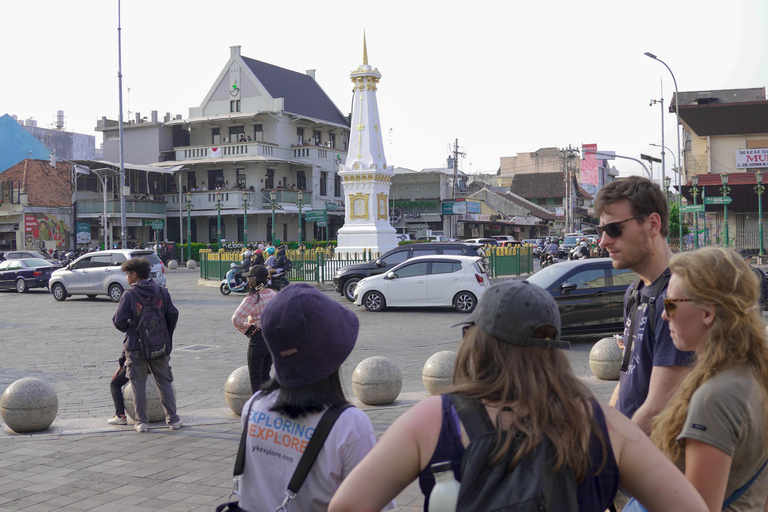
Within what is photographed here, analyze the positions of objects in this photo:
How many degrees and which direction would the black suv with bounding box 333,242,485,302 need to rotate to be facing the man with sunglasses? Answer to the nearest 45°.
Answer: approximately 90° to its left

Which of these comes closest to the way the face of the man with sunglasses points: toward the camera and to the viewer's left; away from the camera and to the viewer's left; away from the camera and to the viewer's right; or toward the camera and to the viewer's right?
toward the camera and to the viewer's left

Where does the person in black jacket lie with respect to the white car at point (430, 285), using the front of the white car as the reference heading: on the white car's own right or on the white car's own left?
on the white car's own left

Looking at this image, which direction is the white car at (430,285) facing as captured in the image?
to the viewer's left

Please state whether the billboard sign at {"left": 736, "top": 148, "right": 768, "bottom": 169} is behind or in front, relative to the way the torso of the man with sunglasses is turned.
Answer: behind

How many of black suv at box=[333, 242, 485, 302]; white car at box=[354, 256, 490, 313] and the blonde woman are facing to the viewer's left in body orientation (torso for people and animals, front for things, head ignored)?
3

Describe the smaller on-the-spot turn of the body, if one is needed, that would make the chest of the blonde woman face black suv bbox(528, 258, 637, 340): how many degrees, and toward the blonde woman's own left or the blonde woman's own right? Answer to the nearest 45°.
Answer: approximately 90° to the blonde woman's own right

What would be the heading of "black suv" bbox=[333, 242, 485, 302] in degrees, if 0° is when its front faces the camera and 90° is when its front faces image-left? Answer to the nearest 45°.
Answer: approximately 90°

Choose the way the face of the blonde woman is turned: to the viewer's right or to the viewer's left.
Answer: to the viewer's left

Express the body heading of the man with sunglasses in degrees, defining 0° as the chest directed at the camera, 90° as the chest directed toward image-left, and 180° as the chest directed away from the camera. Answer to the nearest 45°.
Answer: approximately 45°

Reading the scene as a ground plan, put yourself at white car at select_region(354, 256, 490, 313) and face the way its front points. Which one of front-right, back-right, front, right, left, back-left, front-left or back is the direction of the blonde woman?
left

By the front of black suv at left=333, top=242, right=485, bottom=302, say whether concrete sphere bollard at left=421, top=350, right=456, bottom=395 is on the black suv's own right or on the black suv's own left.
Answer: on the black suv's own left

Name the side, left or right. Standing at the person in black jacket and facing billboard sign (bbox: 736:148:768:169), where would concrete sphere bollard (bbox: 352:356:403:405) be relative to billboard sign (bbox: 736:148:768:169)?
right

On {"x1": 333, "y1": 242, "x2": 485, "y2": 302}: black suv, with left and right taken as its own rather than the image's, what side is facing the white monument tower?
right
